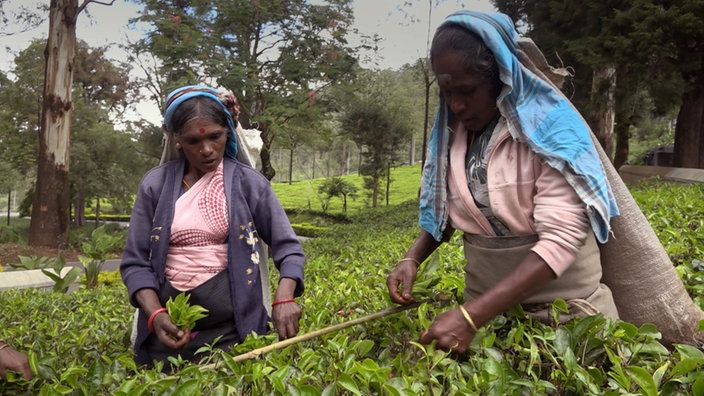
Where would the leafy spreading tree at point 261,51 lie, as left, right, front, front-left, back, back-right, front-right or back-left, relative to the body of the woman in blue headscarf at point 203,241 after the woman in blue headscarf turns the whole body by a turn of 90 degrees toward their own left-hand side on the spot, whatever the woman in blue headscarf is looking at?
left

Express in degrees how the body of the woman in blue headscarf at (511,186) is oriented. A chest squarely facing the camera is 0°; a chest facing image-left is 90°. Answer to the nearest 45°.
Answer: approximately 45°

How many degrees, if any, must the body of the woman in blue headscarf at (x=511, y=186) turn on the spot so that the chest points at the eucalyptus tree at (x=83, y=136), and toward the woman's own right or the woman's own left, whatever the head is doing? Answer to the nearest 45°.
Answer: approximately 90° to the woman's own right

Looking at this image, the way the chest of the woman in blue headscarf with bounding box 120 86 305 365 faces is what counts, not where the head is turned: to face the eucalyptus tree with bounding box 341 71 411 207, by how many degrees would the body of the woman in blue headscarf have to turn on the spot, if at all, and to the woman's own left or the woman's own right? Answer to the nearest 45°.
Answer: approximately 180°

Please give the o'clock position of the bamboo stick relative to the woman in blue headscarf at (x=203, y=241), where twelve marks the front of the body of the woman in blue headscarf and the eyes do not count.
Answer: The bamboo stick is roughly at 11 o'clock from the woman in blue headscarf.

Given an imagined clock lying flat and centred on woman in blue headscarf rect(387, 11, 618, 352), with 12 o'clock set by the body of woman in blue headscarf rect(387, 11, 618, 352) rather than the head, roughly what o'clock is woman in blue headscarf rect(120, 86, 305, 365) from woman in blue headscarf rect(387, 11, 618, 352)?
woman in blue headscarf rect(120, 86, 305, 365) is roughly at 2 o'clock from woman in blue headscarf rect(387, 11, 618, 352).

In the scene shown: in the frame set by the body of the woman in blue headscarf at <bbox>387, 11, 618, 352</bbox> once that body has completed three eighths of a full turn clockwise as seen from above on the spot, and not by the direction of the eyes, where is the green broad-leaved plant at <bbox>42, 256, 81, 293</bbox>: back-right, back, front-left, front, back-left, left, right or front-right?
front-left

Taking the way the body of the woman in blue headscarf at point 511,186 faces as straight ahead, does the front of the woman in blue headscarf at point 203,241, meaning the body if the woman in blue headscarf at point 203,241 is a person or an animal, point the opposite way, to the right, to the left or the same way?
to the left
